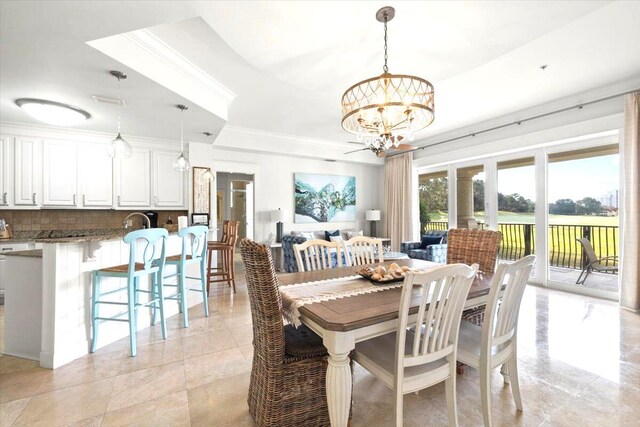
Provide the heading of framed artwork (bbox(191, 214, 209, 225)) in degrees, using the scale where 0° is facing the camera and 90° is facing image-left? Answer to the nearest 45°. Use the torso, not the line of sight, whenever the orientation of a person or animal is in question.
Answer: approximately 0°

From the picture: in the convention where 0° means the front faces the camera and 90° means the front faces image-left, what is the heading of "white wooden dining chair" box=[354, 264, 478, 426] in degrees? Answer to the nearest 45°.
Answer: approximately 135°

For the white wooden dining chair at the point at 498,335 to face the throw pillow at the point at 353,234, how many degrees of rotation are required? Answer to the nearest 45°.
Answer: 0° — it already faces it

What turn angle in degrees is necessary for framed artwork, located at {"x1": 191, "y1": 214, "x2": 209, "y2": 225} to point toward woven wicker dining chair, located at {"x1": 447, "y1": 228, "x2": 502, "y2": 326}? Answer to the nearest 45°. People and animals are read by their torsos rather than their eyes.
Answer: approximately 45° to its left

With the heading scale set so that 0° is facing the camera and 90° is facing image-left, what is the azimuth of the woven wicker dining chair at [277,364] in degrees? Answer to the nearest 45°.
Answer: approximately 225°

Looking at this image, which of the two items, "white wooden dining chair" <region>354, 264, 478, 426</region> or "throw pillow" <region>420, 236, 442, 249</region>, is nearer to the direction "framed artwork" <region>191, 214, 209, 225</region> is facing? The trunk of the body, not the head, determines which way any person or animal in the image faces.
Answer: the white wooden dining chair

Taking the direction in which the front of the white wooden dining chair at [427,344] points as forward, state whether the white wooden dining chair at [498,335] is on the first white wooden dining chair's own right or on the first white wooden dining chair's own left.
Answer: on the first white wooden dining chair's own right

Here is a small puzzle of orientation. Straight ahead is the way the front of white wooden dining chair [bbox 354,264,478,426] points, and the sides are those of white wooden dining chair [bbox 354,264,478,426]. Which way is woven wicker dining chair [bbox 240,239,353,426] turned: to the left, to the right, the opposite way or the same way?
to the right

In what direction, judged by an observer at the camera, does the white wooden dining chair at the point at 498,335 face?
facing away from the viewer and to the left of the viewer

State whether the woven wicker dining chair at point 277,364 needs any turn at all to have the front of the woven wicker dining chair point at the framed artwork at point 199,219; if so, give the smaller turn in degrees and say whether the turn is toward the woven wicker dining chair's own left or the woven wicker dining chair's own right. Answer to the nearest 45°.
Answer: approximately 90° to the woven wicker dining chair's own left
